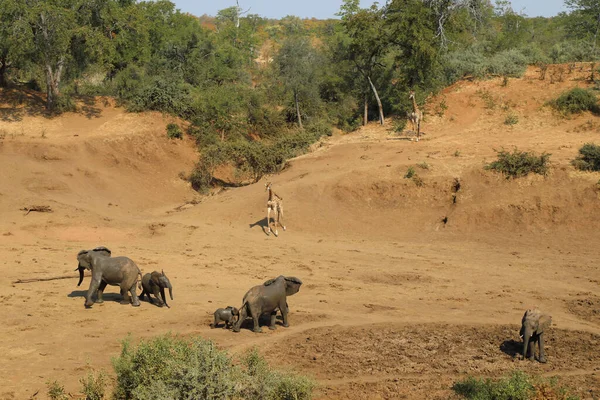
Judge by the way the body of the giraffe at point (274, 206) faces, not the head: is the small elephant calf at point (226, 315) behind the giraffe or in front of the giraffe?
in front

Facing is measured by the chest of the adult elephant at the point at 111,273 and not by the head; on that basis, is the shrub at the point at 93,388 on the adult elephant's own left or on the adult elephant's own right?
on the adult elephant's own left

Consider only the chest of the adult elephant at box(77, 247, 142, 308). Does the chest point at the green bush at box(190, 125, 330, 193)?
no

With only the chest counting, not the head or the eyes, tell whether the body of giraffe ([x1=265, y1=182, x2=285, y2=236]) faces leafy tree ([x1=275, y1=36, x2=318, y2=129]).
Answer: no

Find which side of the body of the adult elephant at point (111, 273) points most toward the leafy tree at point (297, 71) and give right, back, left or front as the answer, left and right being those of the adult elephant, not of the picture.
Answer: right

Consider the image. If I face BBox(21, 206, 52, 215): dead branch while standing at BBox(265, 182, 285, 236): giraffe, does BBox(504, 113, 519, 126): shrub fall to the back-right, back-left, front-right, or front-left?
back-right

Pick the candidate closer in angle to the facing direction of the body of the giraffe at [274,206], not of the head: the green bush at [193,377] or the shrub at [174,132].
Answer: the green bush

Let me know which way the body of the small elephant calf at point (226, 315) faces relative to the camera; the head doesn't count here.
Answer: to the viewer's right

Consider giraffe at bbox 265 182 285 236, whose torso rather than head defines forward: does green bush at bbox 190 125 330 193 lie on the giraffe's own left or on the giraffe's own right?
on the giraffe's own right

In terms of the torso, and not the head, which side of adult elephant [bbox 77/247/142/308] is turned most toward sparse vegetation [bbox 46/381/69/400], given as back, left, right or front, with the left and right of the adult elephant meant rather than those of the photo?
left

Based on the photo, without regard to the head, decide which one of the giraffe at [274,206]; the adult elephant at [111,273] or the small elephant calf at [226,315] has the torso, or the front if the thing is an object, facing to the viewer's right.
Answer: the small elephant calf

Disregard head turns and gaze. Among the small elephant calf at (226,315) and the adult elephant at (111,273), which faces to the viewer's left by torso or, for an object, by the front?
the adult elephant

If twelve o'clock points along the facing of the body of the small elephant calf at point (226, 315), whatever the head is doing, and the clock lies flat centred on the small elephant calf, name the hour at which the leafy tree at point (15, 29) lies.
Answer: The leafy tree is roughly at 8 o'clock from the small elephant calf.

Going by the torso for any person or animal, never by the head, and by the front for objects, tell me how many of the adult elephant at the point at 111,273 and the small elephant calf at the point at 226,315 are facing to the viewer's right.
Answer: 1

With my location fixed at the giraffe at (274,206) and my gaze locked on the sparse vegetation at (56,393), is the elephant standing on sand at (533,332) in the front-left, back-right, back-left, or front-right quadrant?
front-left

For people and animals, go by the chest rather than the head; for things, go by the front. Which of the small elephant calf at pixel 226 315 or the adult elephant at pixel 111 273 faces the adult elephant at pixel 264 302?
the small elephant calf

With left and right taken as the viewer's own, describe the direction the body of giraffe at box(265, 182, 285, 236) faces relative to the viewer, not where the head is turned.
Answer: facing the viewer and to the left of the viewer

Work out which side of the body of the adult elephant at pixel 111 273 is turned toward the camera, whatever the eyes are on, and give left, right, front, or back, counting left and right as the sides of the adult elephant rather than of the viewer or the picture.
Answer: left

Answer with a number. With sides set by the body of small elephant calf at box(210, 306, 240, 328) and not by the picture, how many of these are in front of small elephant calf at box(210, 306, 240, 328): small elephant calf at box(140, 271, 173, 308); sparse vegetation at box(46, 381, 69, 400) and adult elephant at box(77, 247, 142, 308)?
0

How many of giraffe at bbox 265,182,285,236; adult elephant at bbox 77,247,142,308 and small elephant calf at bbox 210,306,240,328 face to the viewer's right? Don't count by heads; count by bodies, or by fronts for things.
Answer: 1

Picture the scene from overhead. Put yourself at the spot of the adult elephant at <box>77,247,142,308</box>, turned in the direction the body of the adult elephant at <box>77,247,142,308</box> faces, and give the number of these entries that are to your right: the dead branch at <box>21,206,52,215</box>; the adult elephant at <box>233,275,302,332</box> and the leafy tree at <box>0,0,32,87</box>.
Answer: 2
